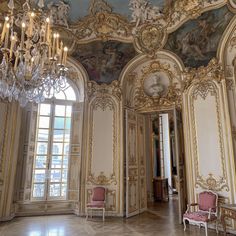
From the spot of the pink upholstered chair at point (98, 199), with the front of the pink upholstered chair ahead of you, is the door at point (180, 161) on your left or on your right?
on your left

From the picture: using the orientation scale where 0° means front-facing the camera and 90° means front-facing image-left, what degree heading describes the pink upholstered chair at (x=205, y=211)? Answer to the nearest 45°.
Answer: approximately 45°

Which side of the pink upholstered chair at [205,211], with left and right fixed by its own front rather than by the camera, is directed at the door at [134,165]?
right

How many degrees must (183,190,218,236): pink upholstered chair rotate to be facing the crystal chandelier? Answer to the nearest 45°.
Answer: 0° — it already faces it

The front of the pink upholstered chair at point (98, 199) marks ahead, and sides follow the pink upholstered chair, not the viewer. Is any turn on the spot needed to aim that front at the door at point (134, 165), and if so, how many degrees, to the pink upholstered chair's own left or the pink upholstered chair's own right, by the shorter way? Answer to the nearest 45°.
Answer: approximately 135° to the pink upholstered chair's own left
